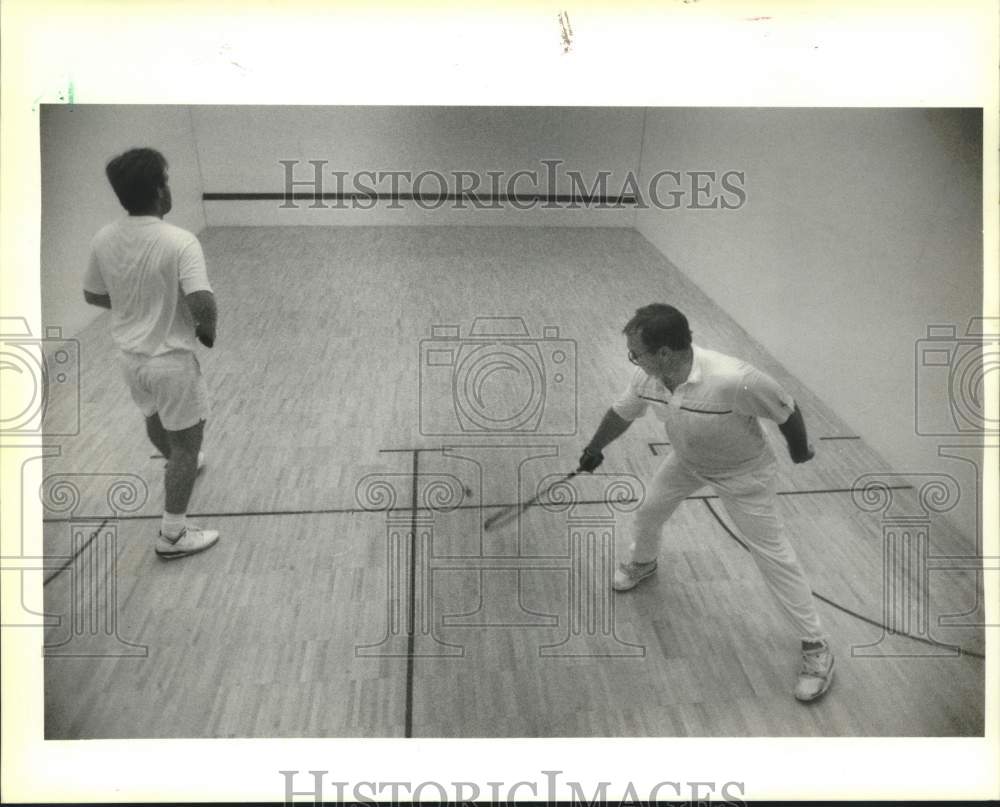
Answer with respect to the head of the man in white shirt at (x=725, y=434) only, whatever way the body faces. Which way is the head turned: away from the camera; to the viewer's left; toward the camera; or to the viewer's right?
to the viewer's left

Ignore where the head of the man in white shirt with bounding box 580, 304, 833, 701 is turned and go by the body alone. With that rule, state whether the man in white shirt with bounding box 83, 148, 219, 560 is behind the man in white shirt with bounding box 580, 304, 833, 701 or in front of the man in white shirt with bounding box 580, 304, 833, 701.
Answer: in front

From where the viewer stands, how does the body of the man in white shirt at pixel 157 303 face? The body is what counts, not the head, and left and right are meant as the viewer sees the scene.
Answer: facing away from the viewer and to the right of the viewer

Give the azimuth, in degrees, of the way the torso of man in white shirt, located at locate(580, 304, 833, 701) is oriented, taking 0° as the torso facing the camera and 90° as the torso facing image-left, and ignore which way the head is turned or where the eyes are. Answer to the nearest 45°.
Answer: approximately 45°

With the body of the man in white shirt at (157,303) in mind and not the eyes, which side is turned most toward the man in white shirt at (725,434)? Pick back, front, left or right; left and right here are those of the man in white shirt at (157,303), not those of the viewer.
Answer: right

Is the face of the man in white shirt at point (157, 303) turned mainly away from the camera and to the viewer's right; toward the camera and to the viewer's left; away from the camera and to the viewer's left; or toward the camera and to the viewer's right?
away from the camera and to the viewer's right
